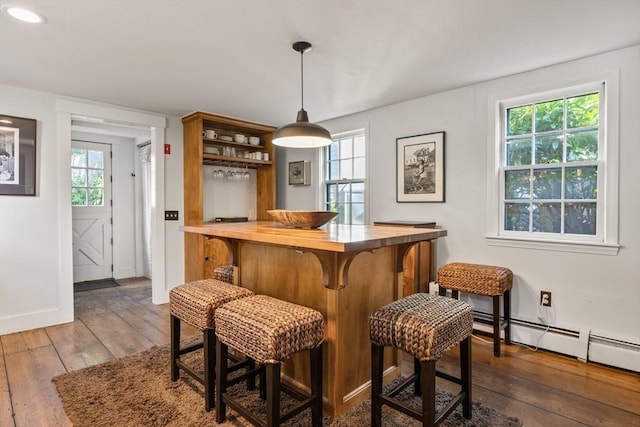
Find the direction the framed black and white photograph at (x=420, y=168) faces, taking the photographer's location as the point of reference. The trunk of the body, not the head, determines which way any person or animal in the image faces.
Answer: facing the viewer and to the left of the viewer

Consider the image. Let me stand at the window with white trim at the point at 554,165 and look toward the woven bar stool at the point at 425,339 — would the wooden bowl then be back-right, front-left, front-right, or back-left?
front-right

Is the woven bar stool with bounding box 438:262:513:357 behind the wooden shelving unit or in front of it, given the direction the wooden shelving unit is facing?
in front

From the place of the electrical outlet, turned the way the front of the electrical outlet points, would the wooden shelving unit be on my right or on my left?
on my right

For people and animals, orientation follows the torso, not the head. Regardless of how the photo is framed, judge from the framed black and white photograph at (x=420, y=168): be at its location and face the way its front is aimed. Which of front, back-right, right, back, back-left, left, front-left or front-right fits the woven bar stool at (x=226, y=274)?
front

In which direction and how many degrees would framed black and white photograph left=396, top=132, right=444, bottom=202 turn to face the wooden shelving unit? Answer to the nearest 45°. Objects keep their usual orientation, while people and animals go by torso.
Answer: approximately 45° to its right

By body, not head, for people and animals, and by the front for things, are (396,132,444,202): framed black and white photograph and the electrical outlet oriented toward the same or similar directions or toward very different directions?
same or similar directions

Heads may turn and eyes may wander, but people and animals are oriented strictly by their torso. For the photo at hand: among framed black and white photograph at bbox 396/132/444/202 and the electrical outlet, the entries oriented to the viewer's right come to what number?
0

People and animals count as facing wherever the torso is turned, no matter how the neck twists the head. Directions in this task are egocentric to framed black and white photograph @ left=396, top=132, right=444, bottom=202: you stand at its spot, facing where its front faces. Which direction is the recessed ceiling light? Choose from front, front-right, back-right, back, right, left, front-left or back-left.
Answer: front

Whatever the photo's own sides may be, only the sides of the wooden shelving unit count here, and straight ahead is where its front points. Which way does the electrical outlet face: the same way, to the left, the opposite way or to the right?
to the right

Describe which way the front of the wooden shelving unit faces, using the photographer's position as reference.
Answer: facing the viewer and to the right of the viewer

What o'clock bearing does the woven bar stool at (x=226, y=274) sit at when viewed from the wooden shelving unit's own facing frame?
The woven bar stool is roughly at 1 o'clock from the wooden shelving unit.
